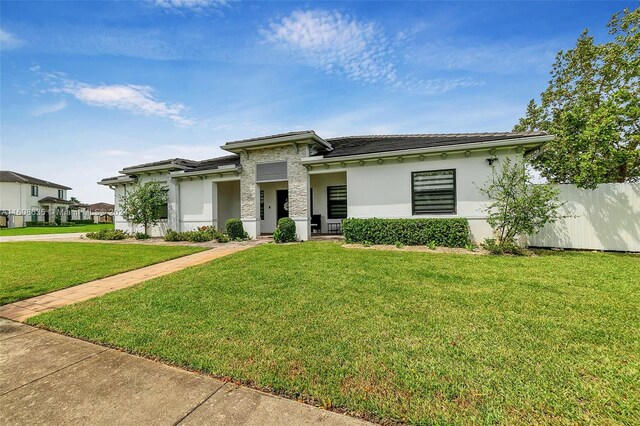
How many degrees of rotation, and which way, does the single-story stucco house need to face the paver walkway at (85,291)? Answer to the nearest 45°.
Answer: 0° — it already faces it

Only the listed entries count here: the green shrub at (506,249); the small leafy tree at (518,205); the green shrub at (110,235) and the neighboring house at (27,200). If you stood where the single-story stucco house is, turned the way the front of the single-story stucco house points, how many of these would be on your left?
2

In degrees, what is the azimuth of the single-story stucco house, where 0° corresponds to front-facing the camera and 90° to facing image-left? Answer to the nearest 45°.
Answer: approximately 45°

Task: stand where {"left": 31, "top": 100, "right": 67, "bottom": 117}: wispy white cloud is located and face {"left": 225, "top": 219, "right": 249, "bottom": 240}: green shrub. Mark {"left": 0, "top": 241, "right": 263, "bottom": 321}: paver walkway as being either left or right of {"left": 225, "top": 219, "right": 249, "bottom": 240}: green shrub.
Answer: right

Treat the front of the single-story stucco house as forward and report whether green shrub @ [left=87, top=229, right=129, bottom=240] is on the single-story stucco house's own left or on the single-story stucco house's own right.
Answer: on the single-story stucco house's own right
